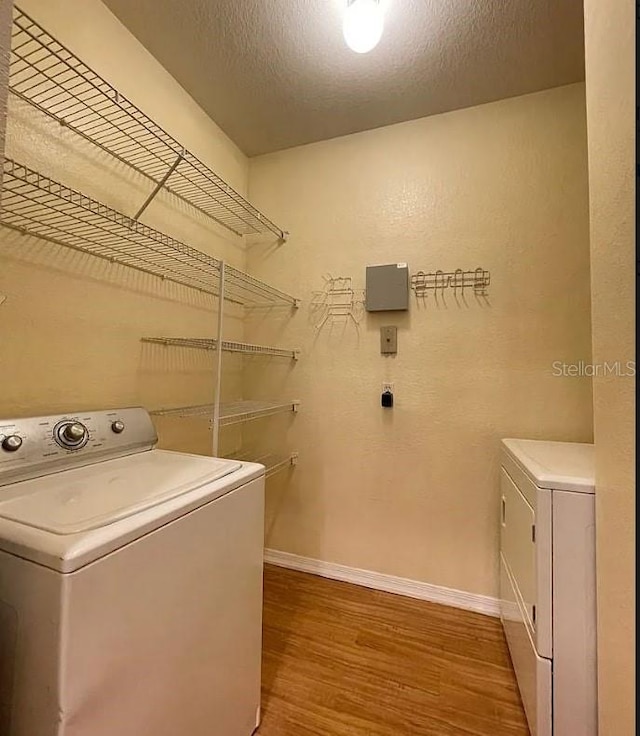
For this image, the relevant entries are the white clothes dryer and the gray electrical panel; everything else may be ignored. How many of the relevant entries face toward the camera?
1

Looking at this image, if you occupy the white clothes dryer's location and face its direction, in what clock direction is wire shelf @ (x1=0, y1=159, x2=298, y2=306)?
The wire shelf is roughly at 11 o'clock from the white clothes dryer.

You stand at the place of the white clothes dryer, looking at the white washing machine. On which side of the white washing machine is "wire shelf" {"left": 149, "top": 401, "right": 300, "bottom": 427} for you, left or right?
right

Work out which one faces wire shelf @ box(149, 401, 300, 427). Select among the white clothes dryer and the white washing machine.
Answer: the white clothes dryer

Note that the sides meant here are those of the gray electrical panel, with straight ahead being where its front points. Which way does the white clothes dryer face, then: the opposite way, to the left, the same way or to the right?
to the right

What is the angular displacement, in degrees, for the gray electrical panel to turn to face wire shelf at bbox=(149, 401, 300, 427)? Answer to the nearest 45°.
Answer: approximately 90° to its right

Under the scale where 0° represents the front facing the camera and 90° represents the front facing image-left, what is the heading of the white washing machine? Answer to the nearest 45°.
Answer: approximately 315°

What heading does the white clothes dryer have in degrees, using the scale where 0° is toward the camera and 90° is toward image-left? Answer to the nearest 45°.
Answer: approximately 90°

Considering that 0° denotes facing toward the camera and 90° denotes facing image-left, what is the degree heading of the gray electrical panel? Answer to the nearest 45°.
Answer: approximately 0°

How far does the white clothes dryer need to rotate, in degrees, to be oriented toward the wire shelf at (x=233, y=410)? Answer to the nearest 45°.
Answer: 0° — it already faces it
